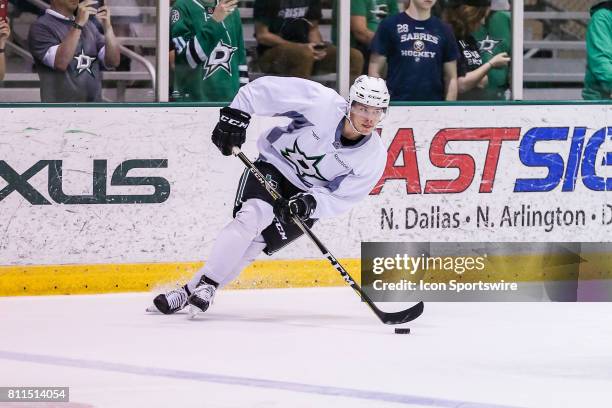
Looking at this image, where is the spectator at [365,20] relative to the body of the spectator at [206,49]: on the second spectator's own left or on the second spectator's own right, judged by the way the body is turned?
on the second spectator's own left

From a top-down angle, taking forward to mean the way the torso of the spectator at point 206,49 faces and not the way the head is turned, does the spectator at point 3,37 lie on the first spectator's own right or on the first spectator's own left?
on the first spectator's own right

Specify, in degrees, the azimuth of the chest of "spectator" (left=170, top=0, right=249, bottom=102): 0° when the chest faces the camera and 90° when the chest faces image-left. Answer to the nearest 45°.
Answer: approximately 315°

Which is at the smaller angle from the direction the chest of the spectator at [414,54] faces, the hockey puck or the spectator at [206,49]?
the hockey puck

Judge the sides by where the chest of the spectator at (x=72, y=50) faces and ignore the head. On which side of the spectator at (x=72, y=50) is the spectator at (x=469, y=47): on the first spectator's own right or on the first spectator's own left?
on the first spectator's own left

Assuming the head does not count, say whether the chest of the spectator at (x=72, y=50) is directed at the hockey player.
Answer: yes

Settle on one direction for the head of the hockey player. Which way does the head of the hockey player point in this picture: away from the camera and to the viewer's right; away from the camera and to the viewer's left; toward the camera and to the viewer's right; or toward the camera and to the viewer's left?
toward the camera and to the viewer's right

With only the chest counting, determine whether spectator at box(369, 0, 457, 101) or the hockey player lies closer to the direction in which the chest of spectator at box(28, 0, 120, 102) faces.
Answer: the hockey player

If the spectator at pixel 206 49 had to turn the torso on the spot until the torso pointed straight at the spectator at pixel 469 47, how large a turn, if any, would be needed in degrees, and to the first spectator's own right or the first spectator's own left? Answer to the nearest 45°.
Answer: approximately 45° to the first spectator's own left

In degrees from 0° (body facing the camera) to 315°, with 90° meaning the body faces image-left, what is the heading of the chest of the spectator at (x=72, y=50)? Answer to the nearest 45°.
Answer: approximately 315°

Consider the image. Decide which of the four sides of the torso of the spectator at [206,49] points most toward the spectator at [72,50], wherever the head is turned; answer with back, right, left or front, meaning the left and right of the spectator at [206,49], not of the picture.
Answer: right
